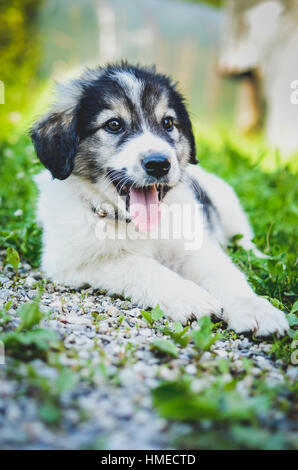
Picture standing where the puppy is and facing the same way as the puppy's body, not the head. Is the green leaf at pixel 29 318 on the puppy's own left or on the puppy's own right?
on the puppy's own right

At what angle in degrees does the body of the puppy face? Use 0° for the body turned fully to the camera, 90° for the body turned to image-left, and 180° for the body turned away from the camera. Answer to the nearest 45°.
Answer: approximately 315°

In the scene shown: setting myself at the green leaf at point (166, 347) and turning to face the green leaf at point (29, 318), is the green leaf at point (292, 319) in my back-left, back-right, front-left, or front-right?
back-right
